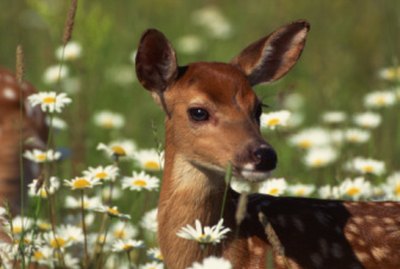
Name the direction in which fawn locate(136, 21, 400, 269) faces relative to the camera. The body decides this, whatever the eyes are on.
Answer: to the viewer's left

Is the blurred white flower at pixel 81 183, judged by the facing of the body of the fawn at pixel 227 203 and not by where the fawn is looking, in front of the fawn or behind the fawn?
in front

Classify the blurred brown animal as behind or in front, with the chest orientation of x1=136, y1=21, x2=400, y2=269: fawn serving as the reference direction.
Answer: in front

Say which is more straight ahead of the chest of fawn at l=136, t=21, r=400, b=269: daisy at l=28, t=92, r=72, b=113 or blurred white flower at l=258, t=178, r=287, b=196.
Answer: the daisy

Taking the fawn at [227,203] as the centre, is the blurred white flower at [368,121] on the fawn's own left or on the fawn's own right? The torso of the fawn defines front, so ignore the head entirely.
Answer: on the fawn's own right
